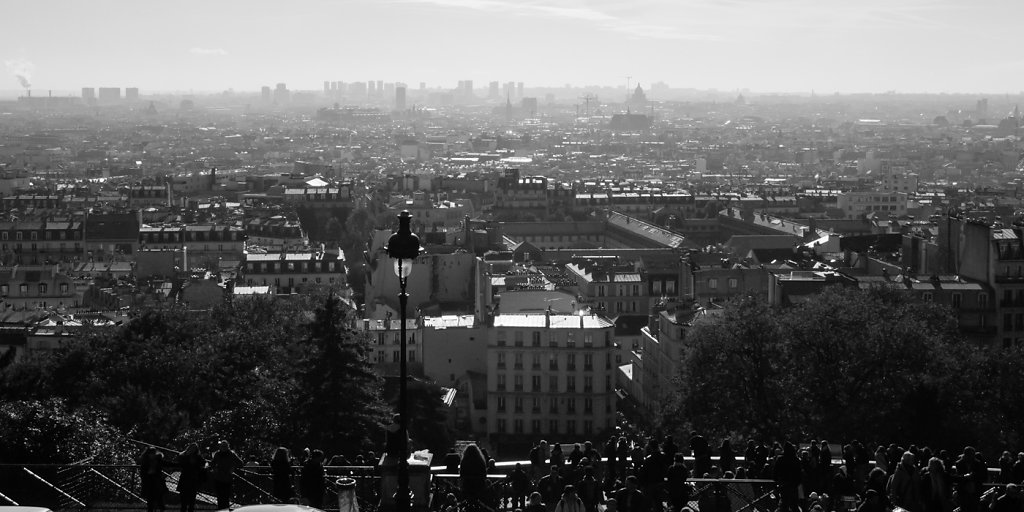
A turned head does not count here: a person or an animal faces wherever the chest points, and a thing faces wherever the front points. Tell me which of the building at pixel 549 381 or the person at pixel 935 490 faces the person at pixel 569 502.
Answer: the building

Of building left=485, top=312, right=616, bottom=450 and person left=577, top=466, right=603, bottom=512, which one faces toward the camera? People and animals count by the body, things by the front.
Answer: the building

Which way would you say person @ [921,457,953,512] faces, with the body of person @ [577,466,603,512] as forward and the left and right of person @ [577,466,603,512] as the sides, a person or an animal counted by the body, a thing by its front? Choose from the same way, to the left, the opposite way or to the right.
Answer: the same way

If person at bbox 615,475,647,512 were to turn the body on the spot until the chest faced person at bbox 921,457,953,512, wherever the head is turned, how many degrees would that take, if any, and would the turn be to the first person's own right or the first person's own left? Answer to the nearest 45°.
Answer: approximately 90° to the first person's own right

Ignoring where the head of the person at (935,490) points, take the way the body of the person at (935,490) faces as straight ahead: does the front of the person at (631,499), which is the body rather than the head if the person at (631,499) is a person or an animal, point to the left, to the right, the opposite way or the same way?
the same way

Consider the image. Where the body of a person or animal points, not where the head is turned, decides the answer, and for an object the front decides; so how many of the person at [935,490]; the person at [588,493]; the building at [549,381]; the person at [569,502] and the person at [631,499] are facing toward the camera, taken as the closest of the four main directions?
1

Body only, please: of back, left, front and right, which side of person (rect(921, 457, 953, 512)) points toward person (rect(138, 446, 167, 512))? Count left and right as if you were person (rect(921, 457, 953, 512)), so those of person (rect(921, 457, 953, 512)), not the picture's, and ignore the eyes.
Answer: left

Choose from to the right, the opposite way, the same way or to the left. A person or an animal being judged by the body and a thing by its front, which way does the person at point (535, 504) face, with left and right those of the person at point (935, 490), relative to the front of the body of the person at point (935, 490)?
the same way

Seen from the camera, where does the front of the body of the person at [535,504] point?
away from the camera

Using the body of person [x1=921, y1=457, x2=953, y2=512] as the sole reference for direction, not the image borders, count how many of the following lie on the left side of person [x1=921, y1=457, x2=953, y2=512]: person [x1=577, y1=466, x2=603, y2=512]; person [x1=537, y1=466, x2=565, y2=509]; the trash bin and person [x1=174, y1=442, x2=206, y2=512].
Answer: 4

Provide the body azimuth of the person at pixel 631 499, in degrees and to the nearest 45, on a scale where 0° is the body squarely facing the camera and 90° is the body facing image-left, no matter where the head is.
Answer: approximately 180°

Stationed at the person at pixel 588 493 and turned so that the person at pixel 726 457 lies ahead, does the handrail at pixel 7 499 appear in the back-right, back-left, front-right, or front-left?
back-left

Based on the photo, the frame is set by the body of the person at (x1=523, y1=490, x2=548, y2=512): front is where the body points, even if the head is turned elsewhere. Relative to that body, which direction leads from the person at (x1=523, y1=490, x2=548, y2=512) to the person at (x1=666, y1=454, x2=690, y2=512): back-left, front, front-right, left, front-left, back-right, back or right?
front-right

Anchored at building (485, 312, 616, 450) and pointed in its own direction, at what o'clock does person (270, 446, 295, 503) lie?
The person is roughly at 12 o'clock from the building.

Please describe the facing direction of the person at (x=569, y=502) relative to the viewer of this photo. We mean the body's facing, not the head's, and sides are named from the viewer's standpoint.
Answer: facing away from the viewer

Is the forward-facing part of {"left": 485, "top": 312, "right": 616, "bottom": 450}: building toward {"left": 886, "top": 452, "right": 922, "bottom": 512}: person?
yes

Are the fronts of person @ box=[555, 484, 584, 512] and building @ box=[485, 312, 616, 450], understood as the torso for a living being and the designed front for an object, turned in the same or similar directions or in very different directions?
very different directions

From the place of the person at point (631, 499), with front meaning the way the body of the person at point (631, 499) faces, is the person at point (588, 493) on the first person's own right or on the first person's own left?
on the first person's own left

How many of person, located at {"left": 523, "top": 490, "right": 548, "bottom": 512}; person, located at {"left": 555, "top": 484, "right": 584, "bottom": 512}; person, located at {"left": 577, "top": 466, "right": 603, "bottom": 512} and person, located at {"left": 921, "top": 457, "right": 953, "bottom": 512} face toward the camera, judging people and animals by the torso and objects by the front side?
0

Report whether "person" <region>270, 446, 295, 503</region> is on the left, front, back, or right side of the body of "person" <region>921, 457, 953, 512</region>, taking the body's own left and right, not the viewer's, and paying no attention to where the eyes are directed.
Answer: left

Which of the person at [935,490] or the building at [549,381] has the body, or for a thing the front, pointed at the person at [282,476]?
the building
